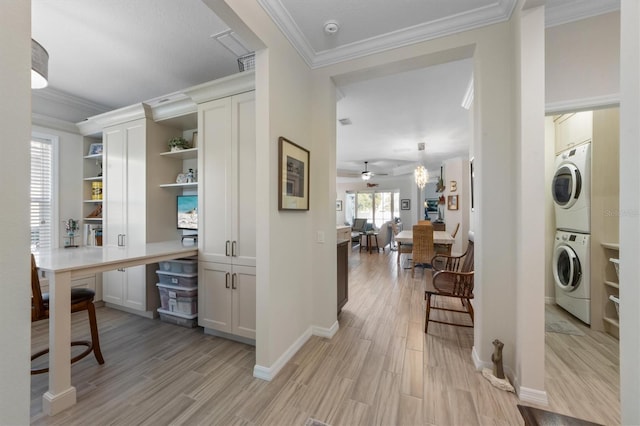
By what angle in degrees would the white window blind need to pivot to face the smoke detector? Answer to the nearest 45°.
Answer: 0° — it already faces it

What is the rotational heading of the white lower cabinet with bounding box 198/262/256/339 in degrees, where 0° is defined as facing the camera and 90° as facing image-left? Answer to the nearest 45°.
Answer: approximately 45°

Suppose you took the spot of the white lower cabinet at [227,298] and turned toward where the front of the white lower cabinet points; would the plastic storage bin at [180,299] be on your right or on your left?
on your right

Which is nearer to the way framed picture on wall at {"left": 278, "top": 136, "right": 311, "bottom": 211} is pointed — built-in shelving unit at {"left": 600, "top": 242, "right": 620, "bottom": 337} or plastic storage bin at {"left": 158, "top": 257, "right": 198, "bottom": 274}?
the built-in shelving unit

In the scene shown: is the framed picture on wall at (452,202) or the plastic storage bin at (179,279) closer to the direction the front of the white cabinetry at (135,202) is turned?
the plastic storage bin

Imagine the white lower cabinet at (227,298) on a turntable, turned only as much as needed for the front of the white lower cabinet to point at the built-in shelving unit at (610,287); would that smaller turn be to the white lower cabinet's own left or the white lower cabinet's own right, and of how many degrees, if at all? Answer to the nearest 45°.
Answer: approximately 135° to the white lower cabinet's own left

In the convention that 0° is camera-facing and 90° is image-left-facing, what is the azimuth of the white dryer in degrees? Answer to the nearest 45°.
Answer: approximately 45°

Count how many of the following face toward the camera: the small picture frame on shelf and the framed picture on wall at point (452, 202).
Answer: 2

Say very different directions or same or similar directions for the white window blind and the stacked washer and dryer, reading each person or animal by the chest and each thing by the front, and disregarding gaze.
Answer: very different directions

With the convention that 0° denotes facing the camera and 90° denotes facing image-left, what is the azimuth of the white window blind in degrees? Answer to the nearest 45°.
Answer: approximately 315°

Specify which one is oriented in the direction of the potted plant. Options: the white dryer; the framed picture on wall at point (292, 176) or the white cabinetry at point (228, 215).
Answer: the white dryer

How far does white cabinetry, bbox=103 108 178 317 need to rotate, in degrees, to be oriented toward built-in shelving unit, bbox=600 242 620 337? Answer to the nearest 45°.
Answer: approximately 90° to its left

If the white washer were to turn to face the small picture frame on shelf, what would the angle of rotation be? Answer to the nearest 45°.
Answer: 0° — it already faces it

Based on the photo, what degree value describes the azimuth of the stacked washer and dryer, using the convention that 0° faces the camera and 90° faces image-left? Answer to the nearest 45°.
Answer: approximately 45°

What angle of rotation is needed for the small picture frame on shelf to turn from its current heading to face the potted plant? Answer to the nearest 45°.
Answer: approximately 45° to its left
